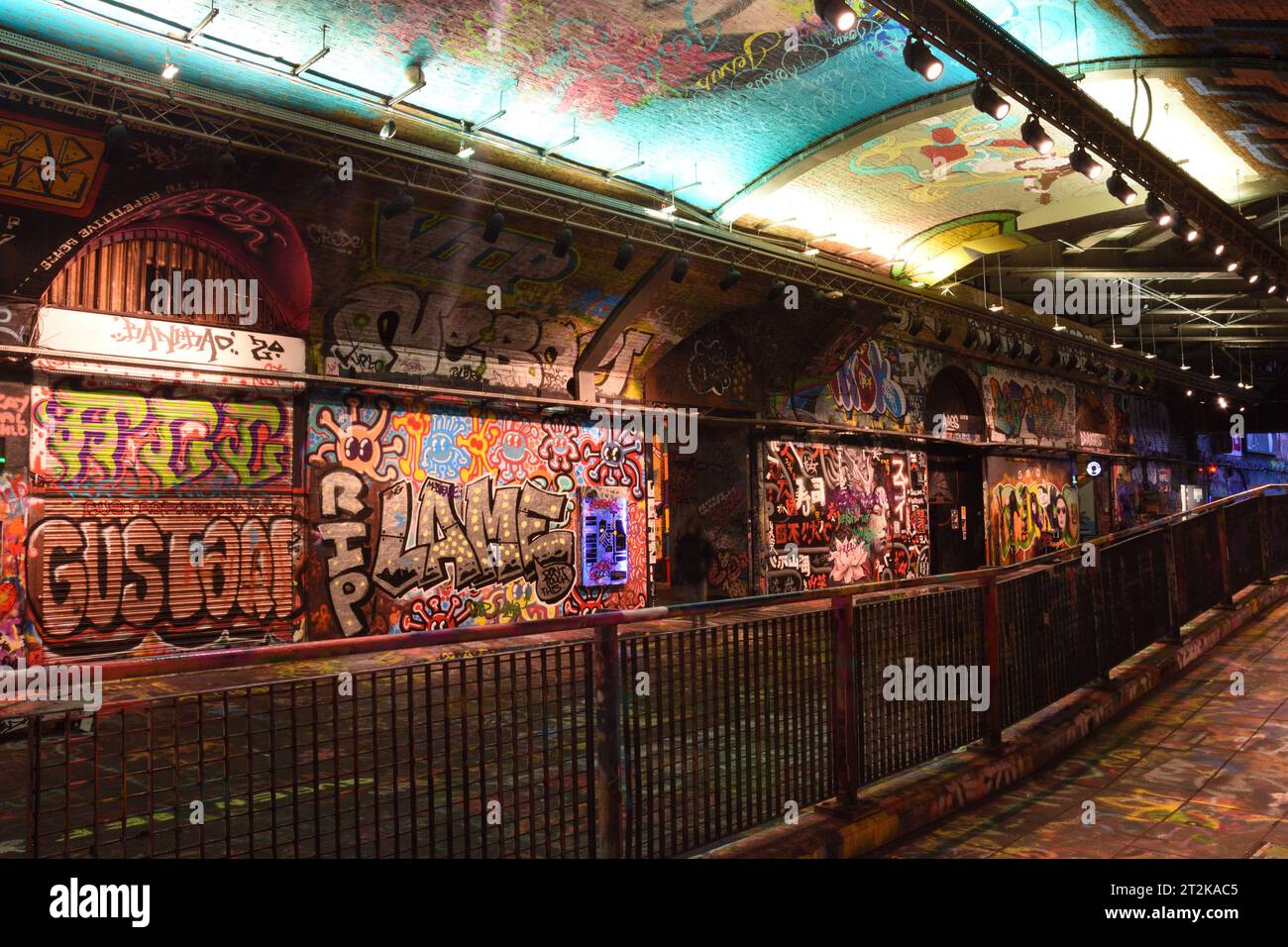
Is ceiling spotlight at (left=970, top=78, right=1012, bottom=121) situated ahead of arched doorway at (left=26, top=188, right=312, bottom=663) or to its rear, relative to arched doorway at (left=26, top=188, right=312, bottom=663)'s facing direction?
ahead

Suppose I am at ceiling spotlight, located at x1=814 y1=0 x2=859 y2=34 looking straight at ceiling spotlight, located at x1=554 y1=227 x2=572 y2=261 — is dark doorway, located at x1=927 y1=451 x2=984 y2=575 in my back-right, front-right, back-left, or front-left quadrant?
front-right

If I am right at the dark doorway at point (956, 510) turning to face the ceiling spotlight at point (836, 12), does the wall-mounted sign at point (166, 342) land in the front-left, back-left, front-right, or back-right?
front-right

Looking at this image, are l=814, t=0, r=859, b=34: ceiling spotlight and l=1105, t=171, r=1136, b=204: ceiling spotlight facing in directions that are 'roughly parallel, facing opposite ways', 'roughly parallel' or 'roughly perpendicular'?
roughly parallel

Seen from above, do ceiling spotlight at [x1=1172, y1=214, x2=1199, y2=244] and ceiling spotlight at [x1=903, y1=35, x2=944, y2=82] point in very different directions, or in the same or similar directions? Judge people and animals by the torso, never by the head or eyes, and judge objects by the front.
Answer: same or similar directions

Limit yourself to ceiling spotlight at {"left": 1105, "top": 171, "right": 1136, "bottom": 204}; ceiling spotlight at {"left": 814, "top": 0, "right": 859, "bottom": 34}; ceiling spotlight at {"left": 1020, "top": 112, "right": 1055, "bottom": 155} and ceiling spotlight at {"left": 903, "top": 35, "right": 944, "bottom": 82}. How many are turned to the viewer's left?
0

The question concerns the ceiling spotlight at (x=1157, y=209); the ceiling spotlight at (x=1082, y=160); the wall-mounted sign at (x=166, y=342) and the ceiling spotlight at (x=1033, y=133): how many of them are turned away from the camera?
0
